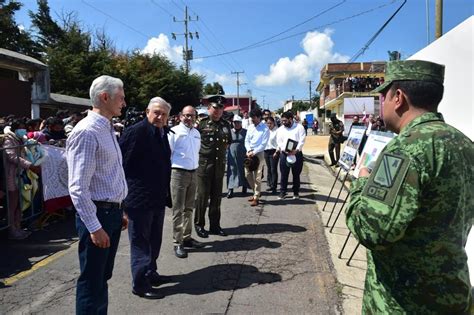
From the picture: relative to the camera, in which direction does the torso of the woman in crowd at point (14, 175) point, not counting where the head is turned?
to the viewer's right

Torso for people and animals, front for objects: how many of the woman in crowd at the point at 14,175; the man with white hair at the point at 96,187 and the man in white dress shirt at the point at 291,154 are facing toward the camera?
1

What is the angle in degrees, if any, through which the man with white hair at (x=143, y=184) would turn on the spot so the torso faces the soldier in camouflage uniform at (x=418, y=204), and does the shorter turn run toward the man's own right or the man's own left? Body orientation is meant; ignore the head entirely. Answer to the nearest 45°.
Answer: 0° — they already face them

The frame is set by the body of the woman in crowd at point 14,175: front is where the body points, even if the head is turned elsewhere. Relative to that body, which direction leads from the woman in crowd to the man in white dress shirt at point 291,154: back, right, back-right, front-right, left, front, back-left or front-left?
front

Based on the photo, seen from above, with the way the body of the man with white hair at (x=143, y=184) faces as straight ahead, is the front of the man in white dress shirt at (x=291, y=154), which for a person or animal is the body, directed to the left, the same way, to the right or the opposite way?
to the right

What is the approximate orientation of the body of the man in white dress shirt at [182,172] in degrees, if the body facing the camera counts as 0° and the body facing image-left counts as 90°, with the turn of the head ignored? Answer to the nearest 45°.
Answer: approximately 315°

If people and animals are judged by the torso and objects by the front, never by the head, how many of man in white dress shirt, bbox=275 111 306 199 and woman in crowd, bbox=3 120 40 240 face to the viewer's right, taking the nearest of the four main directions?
1

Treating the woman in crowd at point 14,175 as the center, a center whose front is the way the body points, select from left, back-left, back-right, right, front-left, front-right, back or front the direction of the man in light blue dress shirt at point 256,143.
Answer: front

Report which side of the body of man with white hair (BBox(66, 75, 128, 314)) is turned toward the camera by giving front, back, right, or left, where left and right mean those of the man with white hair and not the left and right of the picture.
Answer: right

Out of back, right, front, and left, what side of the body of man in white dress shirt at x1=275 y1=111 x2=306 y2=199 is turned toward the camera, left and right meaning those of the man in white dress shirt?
front

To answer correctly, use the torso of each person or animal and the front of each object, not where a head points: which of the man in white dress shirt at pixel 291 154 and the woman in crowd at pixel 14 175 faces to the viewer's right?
the woman in crowd

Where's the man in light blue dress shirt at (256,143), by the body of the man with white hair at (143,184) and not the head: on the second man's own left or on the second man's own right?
on the second man's own left

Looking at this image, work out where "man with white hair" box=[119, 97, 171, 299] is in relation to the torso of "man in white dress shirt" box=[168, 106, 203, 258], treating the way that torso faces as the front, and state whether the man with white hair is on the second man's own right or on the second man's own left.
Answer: on the second man's own right

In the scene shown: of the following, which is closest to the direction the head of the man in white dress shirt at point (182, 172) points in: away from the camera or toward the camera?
toward the camera

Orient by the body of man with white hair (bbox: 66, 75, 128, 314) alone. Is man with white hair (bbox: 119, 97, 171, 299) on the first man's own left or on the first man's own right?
on the first man's own left

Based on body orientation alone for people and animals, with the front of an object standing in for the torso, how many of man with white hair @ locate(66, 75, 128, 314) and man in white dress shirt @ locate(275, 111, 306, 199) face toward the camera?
1

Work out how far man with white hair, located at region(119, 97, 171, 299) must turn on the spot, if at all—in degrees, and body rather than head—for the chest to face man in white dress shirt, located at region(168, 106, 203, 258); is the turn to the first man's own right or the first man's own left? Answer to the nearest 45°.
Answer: approximately 90° to the first man's own left
